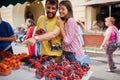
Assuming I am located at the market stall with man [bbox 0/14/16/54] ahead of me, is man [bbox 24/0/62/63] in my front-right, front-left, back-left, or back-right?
front-right

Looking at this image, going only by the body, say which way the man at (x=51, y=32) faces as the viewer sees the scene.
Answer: toward the camera

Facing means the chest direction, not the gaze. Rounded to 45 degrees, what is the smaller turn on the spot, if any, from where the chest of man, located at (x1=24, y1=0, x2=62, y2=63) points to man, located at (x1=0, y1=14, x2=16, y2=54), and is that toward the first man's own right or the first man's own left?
approximately 135° to the first man's own right
